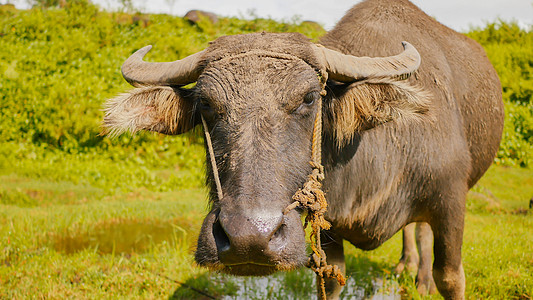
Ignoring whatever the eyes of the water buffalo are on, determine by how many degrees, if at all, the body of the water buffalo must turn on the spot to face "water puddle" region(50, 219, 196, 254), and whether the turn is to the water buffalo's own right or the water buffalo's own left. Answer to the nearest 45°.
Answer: approximately 90° to the water buffalo's own right

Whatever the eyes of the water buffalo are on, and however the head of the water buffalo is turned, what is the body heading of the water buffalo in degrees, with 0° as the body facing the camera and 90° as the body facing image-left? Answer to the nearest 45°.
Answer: approximately 45°
